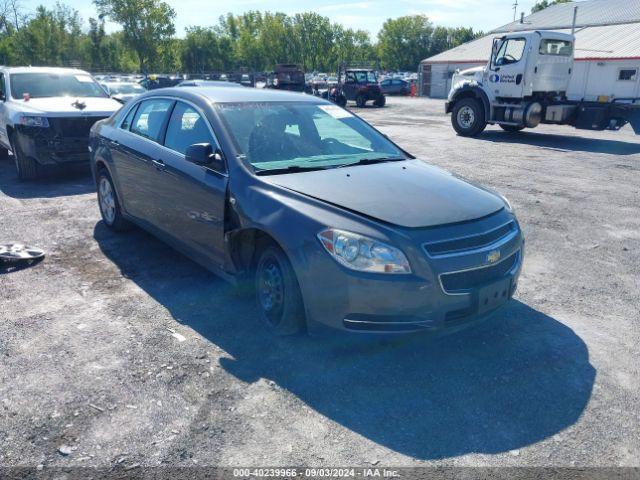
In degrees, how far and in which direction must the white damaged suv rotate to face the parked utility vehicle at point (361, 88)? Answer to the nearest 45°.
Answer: approximately 90° to its left

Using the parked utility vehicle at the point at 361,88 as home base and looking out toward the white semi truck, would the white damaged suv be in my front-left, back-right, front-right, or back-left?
front-right

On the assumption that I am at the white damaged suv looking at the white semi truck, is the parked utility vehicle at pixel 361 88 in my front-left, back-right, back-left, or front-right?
front-left

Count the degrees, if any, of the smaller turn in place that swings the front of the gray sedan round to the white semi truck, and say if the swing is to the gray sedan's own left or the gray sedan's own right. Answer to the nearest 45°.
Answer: approximately 90° to the gray sedan's own left

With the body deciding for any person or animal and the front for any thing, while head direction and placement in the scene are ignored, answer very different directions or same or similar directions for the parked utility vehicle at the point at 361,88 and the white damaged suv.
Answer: same or similar directions

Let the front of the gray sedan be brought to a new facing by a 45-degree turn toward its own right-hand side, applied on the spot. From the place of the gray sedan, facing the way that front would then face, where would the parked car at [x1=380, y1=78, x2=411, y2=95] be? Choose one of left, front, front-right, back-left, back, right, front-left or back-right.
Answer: back

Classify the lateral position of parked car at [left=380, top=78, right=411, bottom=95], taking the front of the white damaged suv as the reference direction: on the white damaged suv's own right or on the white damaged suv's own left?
on the white damaged suv's own left

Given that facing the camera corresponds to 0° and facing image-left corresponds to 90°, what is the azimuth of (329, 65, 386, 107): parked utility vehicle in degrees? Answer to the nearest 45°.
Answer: approximately 315°

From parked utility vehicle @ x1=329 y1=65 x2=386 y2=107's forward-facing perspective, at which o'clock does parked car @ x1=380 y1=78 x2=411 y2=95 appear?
parked car @ x1=380 y1=78 x2=411 y2=95 is roughly at 8 o'clock from parked utility vehicle @ x1=329 y1=65 x2=386 y2=107.

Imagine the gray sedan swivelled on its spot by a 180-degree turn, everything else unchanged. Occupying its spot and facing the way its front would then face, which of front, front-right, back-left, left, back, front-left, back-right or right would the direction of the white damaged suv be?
front

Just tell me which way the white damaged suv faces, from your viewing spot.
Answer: facing the viewer and to the right of the viewer

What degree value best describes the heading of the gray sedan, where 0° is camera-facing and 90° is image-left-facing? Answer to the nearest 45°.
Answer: approximately 315°

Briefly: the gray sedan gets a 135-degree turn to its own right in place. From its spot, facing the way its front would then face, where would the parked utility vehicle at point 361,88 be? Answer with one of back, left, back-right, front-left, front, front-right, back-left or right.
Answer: right

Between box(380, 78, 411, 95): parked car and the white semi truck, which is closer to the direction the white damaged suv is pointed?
the white semi truck
